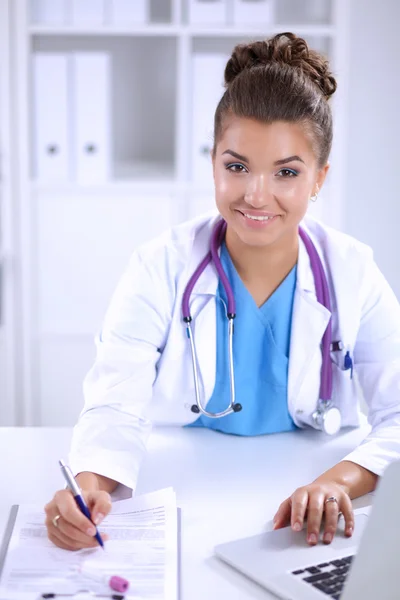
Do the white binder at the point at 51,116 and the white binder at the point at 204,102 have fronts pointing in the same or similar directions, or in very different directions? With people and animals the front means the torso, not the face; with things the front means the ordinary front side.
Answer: same or similar directions

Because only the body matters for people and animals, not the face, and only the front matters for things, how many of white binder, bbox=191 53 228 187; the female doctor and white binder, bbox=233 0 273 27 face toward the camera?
3

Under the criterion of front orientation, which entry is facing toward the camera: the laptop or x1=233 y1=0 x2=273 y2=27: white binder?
the white binder

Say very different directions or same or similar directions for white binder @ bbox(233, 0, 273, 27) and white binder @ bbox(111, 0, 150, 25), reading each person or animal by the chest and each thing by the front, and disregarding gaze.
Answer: same or similar directions

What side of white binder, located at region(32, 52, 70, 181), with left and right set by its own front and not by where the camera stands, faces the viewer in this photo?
front

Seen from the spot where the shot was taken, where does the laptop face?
facing away from the viewer and to the left of the viewer

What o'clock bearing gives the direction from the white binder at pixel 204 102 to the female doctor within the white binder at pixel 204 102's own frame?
The female doctor is roughly at 12 o'clock from the white binder.

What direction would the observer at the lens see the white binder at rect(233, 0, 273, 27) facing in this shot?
facing the viewer

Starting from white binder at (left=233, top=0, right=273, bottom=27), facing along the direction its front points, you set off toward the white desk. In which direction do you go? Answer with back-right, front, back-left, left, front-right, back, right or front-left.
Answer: front

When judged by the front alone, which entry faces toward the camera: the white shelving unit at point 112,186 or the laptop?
the white shelving unit

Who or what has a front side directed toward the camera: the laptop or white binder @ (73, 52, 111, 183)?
the white binder

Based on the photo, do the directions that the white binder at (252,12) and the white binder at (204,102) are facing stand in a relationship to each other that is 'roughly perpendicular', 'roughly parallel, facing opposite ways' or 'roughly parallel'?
roughly parallel

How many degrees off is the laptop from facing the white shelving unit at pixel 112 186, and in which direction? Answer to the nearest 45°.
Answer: approximately 45° to its right

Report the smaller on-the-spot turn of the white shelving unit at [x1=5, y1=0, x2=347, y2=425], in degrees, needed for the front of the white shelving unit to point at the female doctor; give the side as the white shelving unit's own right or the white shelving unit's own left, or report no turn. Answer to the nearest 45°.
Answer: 0° — it already faces them

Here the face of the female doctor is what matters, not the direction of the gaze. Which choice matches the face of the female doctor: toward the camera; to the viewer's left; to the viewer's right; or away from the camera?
toward the camera
